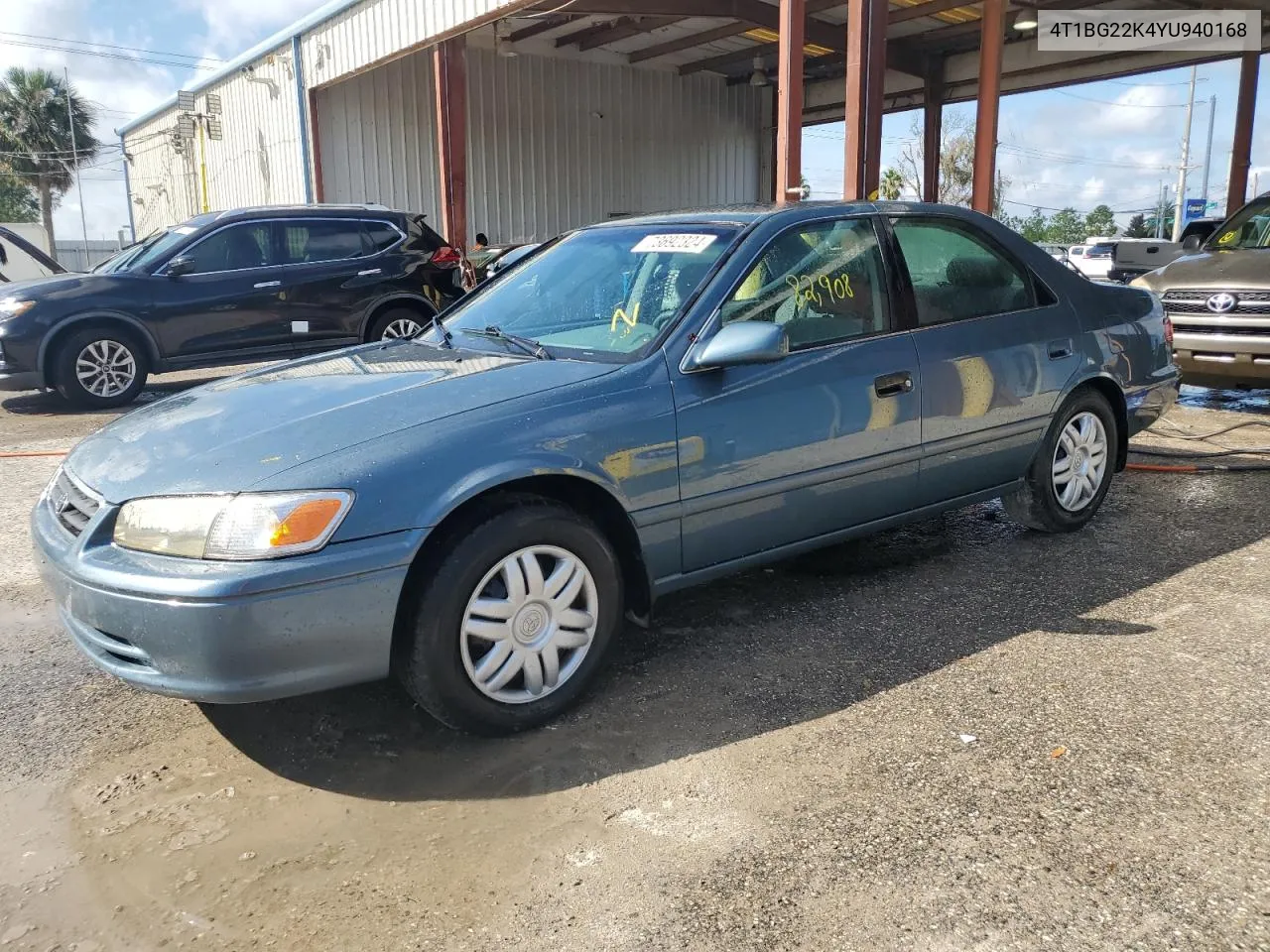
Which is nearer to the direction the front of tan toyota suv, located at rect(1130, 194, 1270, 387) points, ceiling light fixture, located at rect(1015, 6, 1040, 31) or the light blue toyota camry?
the light blue toyota camry

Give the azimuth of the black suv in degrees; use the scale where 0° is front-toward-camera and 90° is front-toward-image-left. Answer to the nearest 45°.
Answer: approximately 90°

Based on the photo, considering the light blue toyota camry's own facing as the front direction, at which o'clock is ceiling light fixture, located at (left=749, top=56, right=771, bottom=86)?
The ceiling light fixture is roughly at 5 o'clock from the light blue toyota camry.

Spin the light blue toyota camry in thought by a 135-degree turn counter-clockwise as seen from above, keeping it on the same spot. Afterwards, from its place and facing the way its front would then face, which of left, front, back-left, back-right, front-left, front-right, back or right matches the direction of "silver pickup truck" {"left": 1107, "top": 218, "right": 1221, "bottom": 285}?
front-left

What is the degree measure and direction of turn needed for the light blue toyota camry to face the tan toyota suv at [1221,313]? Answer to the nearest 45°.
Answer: approximately 180°

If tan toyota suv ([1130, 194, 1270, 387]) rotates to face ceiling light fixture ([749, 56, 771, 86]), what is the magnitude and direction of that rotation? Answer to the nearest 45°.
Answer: approximately 90° to its right

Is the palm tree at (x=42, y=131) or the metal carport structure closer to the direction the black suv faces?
the palm tree

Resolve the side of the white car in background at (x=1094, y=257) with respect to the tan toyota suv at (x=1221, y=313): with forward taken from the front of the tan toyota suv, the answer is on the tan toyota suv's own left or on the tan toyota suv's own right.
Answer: on the tan toyota suv's own right

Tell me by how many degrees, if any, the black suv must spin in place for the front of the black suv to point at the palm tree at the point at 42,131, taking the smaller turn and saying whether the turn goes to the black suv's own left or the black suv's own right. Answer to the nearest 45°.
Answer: approximately 90° to the black suv's own right

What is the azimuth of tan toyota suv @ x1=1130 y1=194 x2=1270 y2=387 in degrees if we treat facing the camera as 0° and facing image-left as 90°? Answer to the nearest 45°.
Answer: approximately 45°
